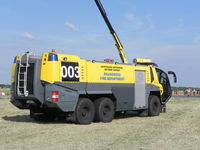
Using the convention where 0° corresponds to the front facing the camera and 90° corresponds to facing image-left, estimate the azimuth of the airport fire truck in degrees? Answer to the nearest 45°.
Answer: approximately 225°
